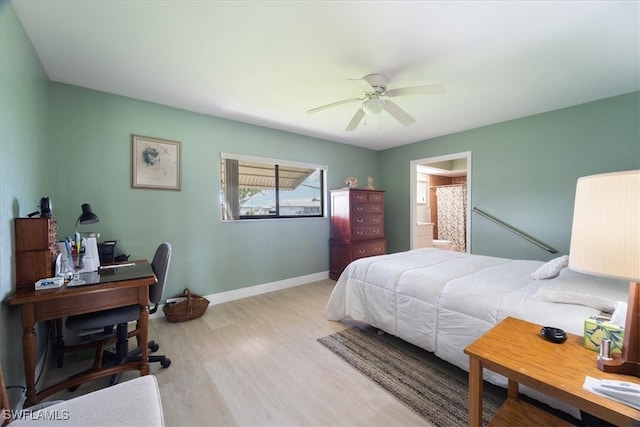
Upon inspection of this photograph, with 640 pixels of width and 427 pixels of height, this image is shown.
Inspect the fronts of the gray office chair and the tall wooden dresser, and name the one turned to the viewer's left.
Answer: the gray office chair

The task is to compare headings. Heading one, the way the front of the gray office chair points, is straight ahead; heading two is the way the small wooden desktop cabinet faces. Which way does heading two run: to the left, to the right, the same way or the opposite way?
the opposite way

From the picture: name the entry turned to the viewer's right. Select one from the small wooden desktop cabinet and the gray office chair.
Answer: the small wooden desktop cabinet

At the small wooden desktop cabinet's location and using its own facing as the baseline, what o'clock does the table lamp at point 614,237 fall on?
The table lamp is roughly at 2 o'clock from the small wooden desktop cabinet.

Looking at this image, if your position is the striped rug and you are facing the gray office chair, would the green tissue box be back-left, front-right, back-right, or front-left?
back-left

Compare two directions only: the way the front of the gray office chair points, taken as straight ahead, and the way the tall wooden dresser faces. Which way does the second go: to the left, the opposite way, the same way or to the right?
to the left

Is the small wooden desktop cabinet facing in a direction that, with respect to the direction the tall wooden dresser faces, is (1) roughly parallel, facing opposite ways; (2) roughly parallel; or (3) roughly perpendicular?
roughly perpendicular

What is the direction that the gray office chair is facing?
to the viewer's left

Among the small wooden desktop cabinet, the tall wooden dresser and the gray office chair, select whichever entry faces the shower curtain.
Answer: the small wooden desktop cabinet

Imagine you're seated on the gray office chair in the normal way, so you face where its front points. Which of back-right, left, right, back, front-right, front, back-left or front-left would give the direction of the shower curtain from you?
back

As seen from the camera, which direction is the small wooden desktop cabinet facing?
to the viewer's right

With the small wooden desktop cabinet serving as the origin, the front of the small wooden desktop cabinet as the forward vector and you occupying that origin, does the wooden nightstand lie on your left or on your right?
on your right

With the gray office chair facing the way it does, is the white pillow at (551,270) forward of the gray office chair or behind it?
behind
